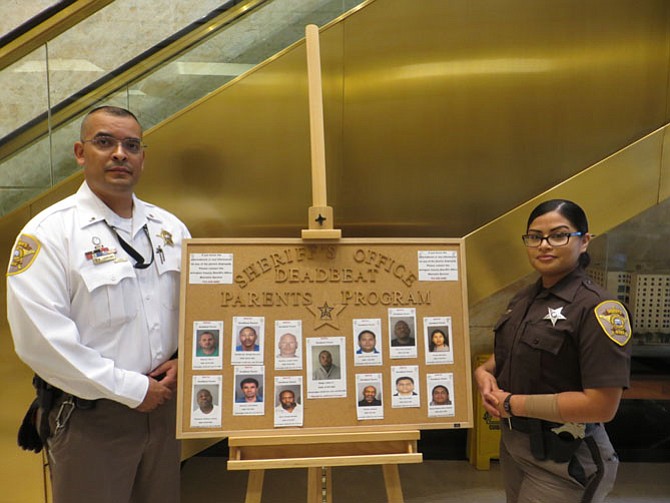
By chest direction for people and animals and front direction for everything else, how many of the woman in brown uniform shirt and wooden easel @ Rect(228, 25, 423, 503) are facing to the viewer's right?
0

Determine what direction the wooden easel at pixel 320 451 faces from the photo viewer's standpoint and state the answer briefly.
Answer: facing the viewer

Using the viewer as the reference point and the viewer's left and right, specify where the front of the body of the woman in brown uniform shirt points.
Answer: facing the viewer and to the left of the viewer

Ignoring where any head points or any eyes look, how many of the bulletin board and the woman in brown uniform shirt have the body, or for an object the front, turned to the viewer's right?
0
